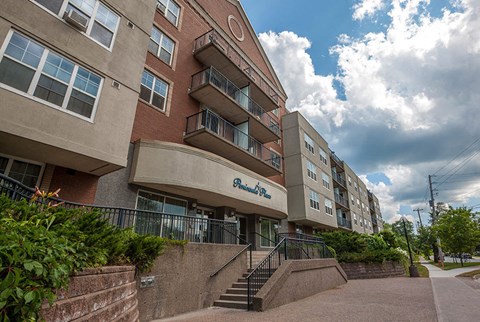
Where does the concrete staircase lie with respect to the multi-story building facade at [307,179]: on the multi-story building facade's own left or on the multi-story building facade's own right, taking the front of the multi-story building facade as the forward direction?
on the multi-story building facade's own right

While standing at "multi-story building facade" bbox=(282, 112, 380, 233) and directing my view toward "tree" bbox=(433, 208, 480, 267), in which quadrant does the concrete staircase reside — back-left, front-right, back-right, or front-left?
back-right

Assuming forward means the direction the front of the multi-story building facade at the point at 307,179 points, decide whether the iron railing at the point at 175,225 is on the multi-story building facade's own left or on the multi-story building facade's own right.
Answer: on the multi-story building facade's own right

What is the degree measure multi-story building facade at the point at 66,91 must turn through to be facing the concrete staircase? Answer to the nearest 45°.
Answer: approximately 45° to its left

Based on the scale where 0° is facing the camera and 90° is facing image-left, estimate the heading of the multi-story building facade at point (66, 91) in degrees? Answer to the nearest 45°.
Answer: approximately 315°

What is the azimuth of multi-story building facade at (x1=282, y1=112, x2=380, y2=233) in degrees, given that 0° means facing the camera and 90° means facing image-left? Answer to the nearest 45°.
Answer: approximately 315°
